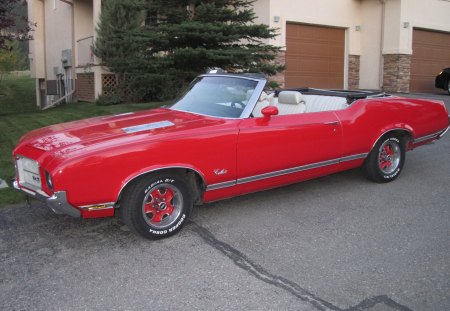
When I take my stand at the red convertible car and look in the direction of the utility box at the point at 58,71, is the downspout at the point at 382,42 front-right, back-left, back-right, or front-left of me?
front-right

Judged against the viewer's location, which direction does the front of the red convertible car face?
facing the viewer and to the left of the viewer

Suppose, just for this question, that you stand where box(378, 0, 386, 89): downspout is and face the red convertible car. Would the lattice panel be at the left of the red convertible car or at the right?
right

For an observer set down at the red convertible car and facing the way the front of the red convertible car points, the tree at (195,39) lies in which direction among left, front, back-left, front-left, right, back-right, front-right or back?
back-right

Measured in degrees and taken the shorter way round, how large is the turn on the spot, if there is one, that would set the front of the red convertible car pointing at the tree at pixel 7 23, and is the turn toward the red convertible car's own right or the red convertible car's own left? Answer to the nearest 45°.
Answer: approximately 90° to the red convertible car's own right

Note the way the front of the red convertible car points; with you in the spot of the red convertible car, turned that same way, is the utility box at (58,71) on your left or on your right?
on your right

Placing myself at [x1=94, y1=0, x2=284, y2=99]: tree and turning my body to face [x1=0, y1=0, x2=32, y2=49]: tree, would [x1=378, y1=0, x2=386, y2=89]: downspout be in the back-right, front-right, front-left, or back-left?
back-right
